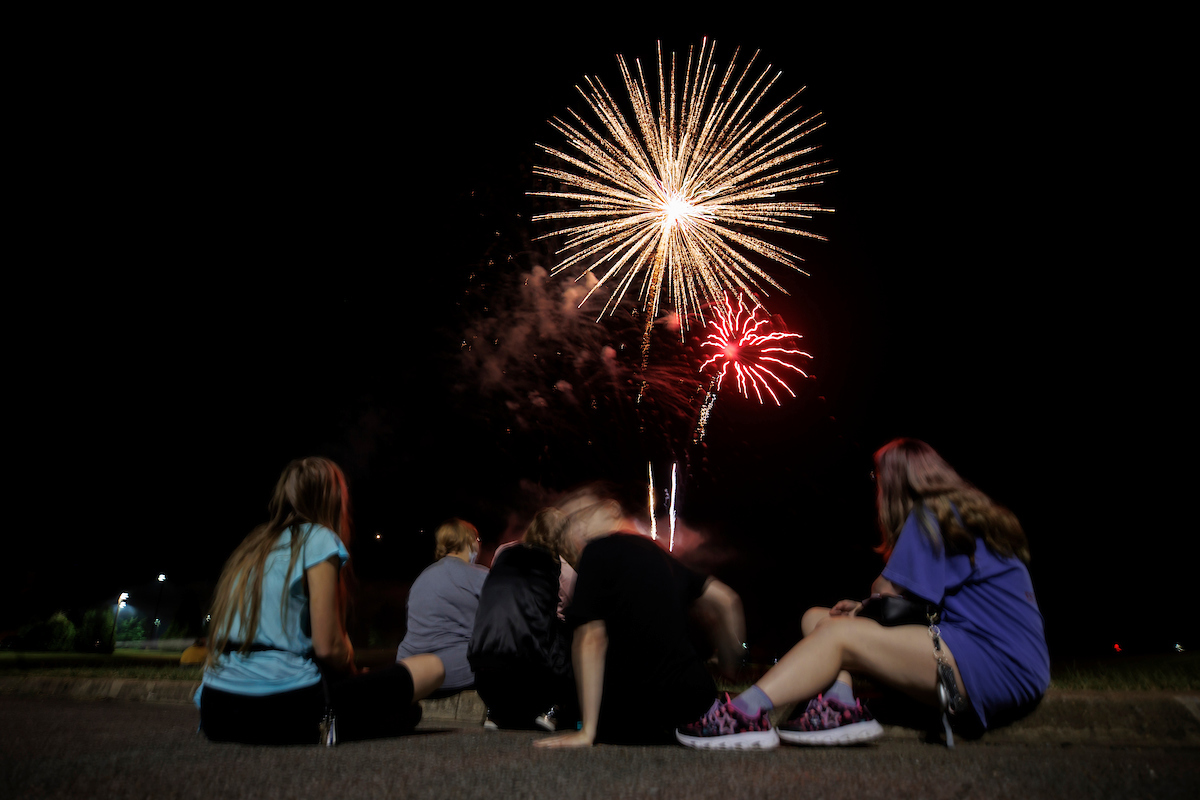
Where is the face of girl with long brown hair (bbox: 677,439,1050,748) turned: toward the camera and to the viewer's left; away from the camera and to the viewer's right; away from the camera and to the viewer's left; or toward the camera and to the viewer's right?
away from the camera and to the viewer's left

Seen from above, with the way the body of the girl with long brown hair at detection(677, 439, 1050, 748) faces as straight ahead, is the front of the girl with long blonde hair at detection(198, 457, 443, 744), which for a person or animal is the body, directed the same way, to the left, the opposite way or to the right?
to the right

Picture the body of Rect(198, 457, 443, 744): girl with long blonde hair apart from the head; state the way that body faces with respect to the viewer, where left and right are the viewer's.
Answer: facing away from the viewer and to the right of the viewer

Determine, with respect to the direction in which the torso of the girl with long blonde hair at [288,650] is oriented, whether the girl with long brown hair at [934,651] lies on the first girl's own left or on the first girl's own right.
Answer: on the first girl's own right

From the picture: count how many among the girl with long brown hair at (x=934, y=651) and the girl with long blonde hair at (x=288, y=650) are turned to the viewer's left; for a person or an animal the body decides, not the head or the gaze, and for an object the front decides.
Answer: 1

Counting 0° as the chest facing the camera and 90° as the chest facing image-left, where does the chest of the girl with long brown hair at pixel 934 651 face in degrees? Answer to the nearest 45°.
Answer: approximately 90°
